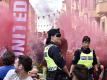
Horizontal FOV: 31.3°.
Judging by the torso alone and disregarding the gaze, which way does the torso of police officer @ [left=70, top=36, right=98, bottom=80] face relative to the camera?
toward the camera

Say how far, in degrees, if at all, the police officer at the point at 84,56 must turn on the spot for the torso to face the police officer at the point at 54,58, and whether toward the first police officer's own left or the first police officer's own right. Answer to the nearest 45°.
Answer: approximately 45° to the first police officer's own right

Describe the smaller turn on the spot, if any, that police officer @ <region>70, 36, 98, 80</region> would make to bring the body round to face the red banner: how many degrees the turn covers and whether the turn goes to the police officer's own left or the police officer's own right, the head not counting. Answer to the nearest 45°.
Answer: approximately 135° to the police officer's own right
